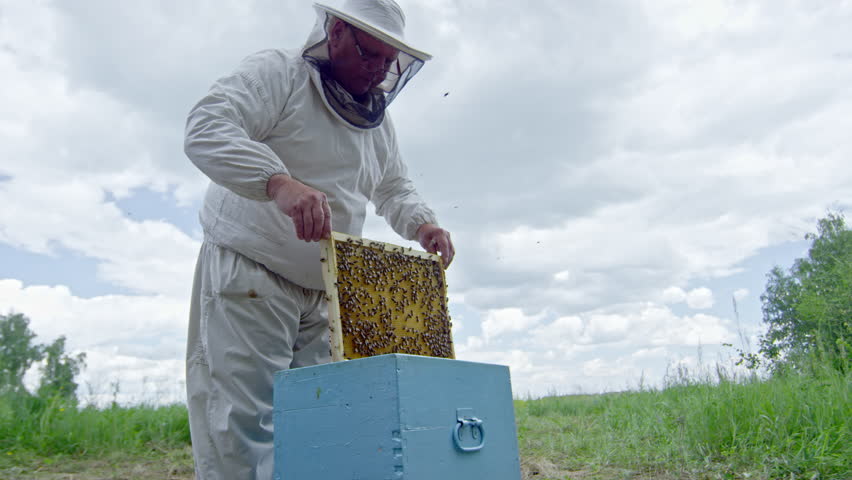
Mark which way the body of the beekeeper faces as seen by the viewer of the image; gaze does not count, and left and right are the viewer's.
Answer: facing the viewer and to the right of the viewer

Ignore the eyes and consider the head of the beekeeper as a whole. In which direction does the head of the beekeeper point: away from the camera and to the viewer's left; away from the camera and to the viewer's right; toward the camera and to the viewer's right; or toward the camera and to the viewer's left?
toward the camera and to the viewer's right

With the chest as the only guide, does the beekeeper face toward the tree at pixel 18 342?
no
